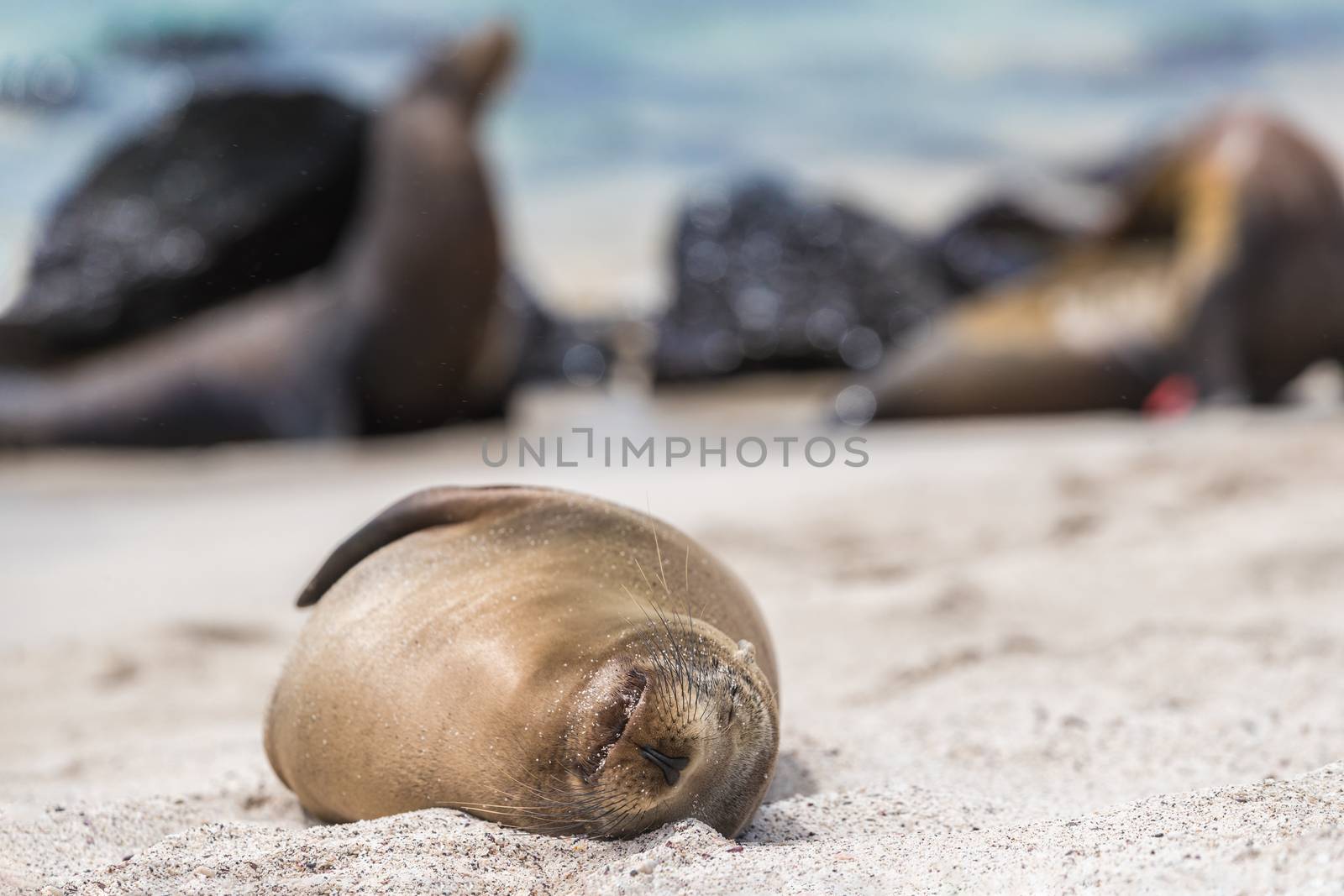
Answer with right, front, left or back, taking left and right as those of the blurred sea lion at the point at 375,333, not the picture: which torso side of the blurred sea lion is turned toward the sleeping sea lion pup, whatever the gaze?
right

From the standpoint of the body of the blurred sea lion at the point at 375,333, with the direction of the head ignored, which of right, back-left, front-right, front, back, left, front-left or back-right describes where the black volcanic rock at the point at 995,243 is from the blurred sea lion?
front-left

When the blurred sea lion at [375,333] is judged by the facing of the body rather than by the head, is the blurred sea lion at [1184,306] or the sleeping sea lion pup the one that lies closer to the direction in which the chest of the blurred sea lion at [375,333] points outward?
the blurred sea lion

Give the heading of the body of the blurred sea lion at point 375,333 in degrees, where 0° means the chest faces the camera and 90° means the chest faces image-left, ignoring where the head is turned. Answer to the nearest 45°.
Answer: approximately 270°

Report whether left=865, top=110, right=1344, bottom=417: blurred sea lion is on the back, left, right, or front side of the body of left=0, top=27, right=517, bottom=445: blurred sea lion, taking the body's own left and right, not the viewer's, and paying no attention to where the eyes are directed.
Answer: front

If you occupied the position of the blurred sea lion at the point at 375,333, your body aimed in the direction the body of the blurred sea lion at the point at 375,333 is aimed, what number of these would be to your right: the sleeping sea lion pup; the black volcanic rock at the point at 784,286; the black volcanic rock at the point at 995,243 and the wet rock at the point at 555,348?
1

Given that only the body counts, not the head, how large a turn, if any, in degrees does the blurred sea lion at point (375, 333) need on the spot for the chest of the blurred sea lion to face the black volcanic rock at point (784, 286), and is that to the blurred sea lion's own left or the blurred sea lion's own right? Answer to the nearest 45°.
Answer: approximately 45° to the blurred sea lion's own left

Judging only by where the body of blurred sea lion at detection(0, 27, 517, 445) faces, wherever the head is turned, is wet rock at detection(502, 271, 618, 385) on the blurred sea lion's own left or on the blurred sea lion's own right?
on the blurred sea lion's own left
